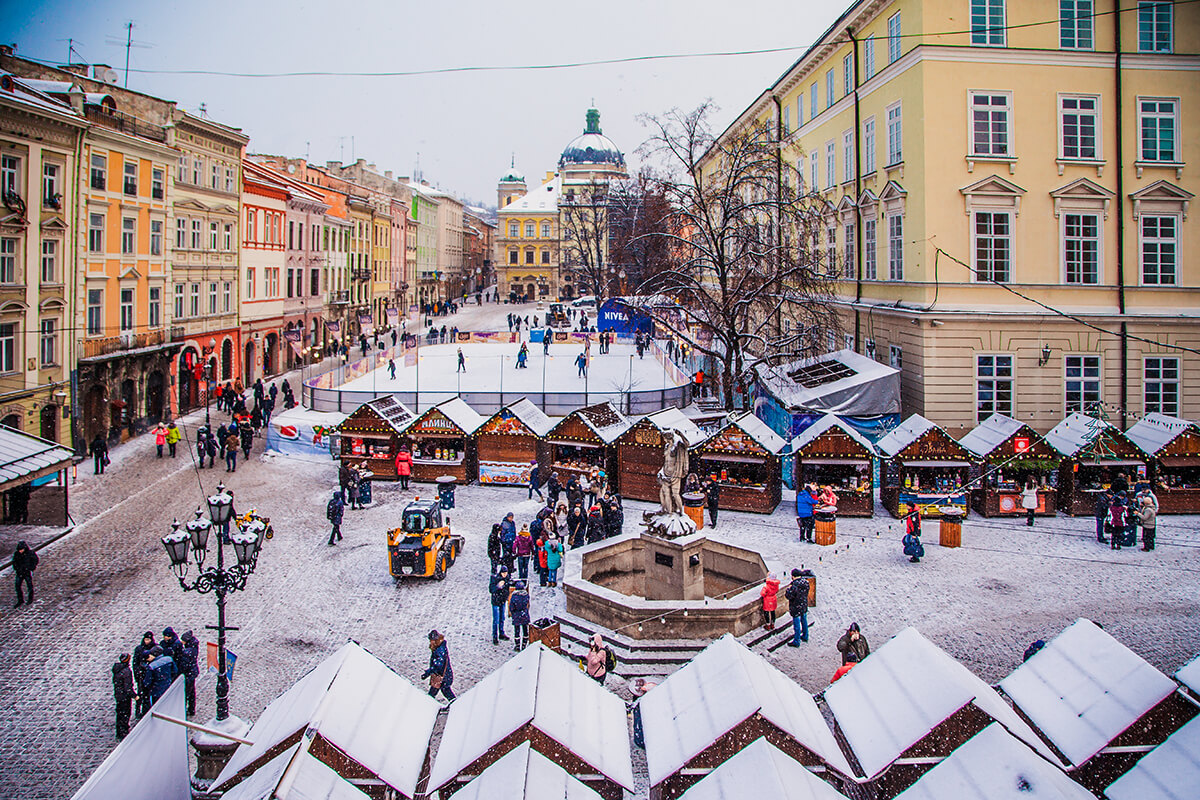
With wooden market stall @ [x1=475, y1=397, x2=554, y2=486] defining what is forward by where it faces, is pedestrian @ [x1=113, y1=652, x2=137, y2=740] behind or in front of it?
in front

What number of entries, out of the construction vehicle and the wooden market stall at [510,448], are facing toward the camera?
1

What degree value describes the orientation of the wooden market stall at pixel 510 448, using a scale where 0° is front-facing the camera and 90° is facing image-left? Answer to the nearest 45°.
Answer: approximately 0°

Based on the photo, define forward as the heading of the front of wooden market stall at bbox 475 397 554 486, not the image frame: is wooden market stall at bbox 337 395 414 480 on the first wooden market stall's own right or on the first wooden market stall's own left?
on the first wooden market stall's own right

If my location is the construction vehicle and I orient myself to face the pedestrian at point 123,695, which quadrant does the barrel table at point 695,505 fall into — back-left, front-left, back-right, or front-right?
back-left
